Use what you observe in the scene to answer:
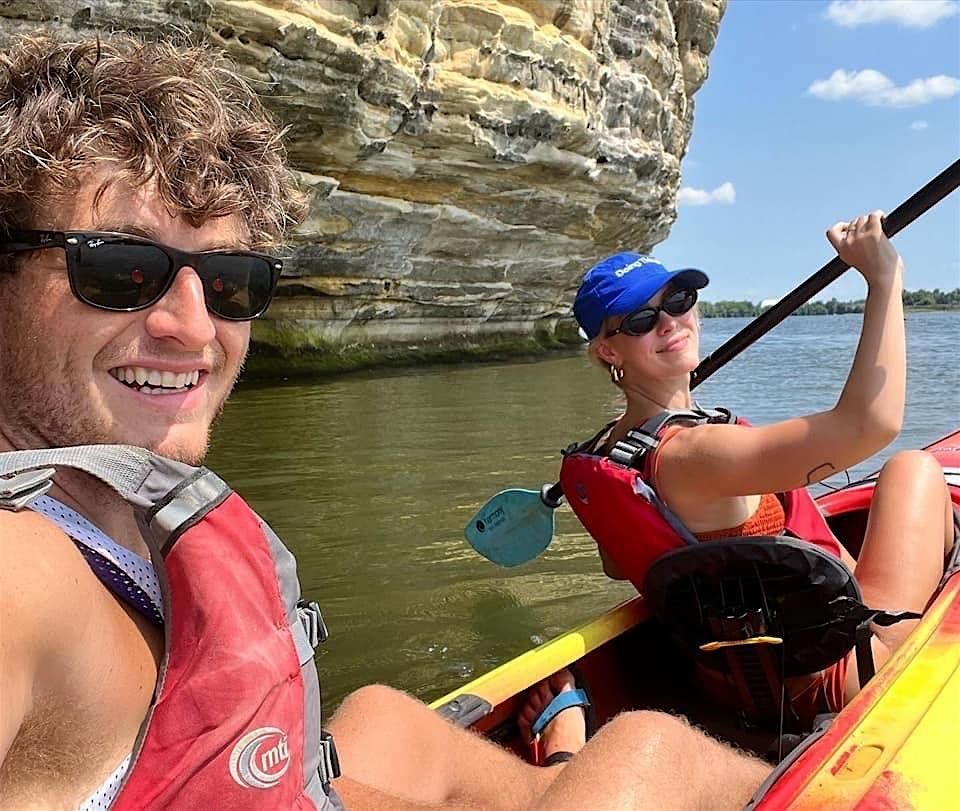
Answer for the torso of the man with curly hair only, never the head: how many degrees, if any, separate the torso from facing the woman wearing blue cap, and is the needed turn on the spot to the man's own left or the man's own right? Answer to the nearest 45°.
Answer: approximately 45° to the man's own left

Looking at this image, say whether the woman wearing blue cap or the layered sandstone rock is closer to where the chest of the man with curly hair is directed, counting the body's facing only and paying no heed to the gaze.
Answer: the woman wearing blue cap

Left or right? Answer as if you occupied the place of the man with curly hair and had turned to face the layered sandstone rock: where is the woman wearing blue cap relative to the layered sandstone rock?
right

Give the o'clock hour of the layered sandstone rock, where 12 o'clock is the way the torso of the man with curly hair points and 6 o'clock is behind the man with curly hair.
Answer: The layered sandstone rock is roughly at 9 o'clock from the man with curly hair.

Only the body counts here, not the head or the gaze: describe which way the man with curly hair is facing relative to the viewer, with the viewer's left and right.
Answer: facing to the right of the viewer
